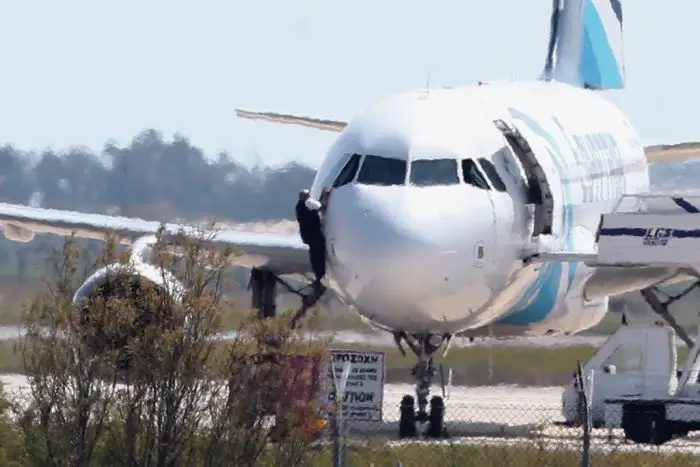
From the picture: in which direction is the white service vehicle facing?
to the viewer's left

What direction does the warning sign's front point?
toward the camera

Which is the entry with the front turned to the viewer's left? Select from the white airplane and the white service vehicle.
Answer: the white service vehicle

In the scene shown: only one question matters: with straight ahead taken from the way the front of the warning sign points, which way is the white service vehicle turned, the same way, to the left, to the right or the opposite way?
to the right

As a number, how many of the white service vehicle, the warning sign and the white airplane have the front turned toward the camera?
2

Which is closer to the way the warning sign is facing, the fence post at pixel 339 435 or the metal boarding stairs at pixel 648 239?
the fence post

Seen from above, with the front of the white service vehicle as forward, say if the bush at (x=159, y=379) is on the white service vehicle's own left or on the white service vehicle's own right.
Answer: on the white service vehicle's own left

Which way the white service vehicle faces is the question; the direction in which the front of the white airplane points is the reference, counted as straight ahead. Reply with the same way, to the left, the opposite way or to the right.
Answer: to the right

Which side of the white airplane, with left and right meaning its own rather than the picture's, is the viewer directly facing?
front

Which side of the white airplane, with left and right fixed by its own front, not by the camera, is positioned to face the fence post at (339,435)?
front
